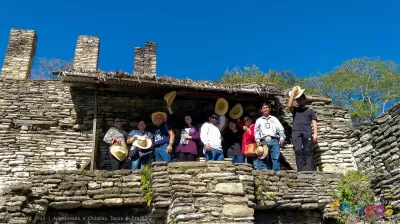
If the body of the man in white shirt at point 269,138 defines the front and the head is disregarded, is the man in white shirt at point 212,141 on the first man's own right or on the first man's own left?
on the first man's own right

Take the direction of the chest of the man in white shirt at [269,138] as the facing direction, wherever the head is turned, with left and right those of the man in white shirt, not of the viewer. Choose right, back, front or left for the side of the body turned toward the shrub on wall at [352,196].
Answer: left

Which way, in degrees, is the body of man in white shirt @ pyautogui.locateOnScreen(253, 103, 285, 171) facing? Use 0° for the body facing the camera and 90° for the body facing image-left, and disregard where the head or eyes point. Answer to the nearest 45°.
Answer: approximately 0°

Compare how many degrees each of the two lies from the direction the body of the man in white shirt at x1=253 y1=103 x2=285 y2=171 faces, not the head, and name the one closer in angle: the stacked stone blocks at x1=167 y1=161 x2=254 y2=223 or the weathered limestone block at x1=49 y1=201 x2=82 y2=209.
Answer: the stacked stone blocks

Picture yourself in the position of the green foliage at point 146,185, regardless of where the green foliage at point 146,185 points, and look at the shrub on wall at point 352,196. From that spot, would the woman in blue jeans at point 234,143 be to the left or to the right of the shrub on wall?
left

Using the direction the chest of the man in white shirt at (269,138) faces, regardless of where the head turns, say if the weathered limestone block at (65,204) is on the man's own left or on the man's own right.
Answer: on the man's own right

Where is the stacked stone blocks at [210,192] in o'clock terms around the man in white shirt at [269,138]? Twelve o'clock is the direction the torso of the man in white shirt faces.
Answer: The stacked stone blocks is roughly at 1 o'clock from the man in white shirt.

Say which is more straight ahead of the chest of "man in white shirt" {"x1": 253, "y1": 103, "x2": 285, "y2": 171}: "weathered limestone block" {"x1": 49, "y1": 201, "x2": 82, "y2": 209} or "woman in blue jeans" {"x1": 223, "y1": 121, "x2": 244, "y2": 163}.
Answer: the weathered limestone block

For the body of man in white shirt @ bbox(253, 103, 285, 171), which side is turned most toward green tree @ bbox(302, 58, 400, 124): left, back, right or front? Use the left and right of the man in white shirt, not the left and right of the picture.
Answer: back
